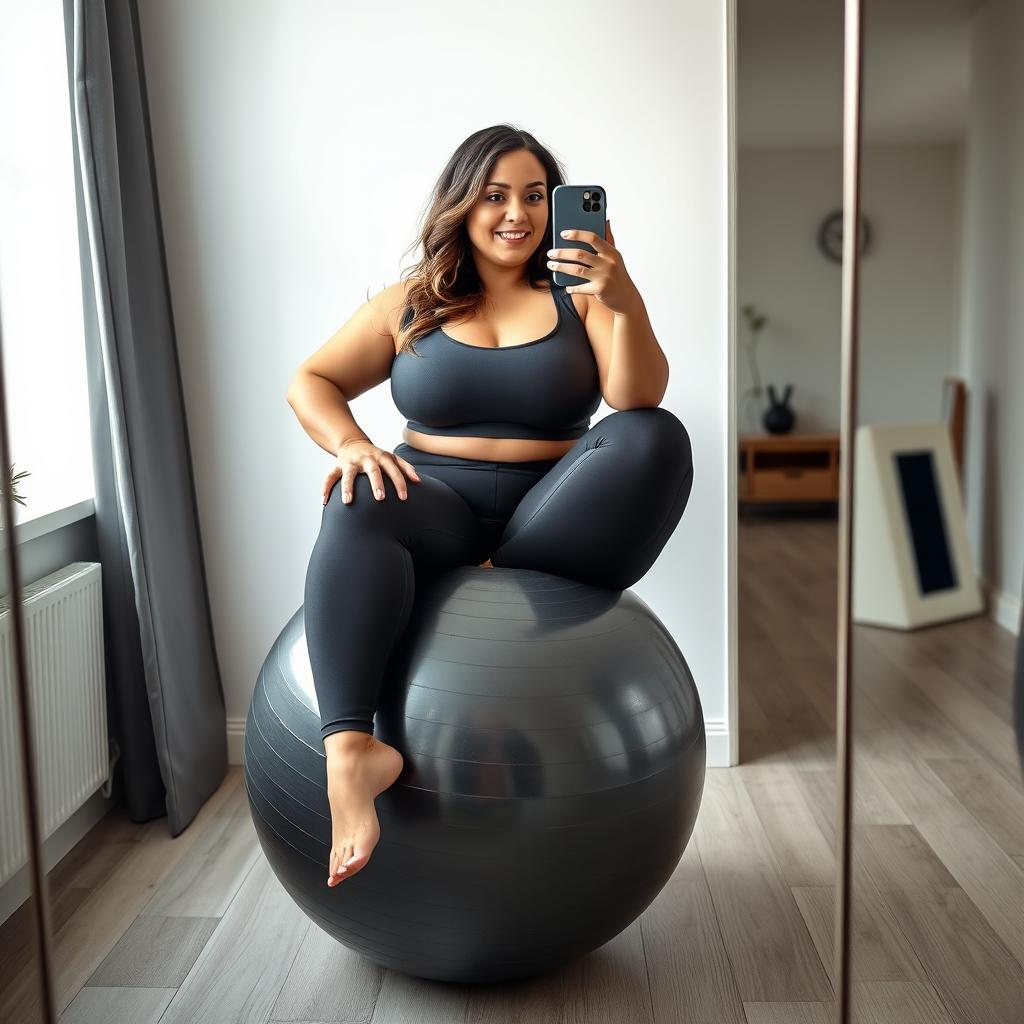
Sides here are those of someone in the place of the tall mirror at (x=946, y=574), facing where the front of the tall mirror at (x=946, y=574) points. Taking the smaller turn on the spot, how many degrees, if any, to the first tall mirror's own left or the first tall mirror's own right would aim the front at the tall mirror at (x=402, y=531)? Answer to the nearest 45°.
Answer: approximately 45° to the first tall mirror's own right

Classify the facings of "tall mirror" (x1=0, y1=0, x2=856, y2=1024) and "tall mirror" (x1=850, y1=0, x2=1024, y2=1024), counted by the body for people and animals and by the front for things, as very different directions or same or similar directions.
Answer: same or similar directions

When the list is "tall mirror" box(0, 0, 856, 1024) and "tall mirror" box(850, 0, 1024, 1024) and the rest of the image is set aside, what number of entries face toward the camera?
2

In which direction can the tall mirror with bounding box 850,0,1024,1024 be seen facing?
toward the camera

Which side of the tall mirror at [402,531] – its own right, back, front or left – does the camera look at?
front

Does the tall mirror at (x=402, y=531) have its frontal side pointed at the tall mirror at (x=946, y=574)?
no
